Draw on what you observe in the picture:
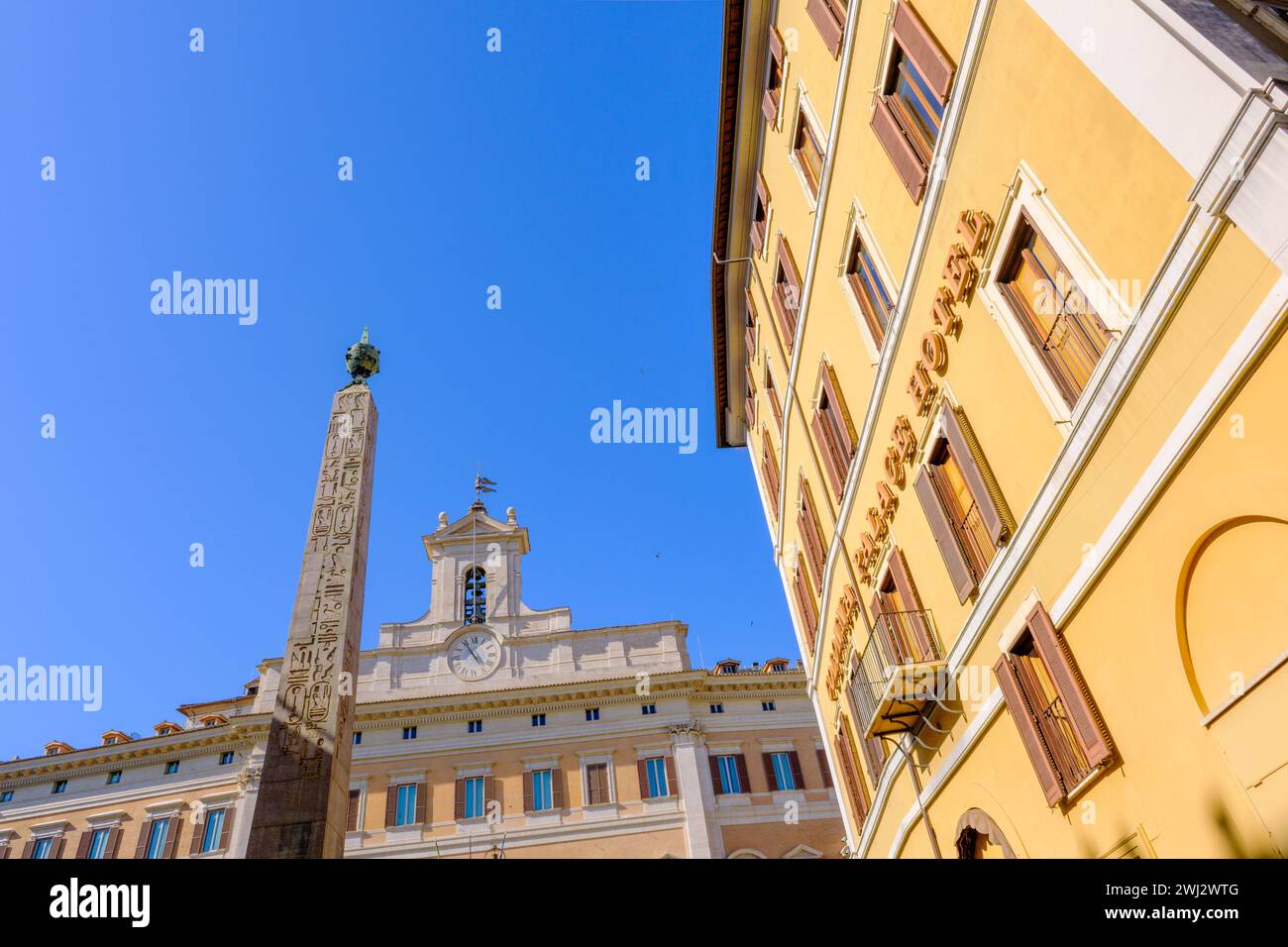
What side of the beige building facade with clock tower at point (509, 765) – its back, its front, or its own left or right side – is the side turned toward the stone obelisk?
front

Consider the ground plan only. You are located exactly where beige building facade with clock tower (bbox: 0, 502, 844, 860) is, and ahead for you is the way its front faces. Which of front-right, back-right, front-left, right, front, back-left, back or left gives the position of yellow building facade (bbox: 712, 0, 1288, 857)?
front

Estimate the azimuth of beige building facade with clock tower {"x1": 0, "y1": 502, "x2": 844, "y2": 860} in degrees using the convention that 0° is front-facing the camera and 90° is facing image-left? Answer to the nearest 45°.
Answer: approximately 0°

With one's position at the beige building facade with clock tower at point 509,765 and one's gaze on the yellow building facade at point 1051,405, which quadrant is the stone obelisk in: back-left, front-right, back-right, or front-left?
front-right

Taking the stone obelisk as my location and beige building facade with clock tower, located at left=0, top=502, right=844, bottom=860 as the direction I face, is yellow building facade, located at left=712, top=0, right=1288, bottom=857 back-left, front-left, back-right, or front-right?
back-right

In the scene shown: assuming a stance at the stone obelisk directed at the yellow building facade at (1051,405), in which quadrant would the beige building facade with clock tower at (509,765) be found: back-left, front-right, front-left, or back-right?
back-left

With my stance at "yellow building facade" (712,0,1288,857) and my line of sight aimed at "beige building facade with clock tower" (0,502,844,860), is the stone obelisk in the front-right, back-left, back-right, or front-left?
front-left

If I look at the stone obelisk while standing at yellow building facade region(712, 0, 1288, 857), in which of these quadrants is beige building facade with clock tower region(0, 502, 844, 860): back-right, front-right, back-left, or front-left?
front-right
